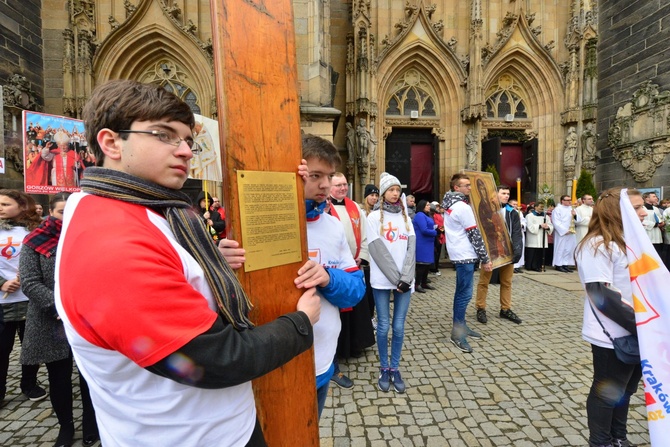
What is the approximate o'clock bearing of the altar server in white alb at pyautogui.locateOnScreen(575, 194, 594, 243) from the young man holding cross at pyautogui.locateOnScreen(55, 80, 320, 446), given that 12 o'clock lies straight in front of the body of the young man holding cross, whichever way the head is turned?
The altar server in white alb is roughly at 11 o'clock from the young man holding cross.

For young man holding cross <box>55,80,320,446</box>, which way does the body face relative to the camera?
to the viewer's right

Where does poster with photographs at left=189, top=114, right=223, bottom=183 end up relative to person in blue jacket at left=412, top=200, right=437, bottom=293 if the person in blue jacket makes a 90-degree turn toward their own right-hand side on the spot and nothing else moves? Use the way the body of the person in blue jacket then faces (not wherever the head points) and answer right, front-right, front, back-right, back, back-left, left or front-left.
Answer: front-right

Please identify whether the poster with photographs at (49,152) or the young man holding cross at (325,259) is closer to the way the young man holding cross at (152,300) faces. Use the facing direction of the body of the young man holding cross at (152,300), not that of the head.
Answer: the young man holding cross

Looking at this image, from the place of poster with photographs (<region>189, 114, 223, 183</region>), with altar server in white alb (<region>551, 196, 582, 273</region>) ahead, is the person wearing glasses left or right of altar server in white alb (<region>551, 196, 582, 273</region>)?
right

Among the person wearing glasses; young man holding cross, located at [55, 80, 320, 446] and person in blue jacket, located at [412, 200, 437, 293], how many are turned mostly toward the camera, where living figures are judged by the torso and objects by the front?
1

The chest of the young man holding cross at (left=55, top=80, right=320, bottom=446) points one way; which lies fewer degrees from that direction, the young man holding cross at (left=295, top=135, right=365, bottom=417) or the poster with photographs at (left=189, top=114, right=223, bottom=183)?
the young man holding cross

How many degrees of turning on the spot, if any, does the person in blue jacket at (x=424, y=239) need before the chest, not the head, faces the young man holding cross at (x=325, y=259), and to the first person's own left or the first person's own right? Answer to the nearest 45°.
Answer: approximately 90° to the first person's own right

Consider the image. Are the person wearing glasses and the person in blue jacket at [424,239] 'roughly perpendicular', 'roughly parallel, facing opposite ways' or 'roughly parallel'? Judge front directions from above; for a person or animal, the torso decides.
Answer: roughly perpendicular
